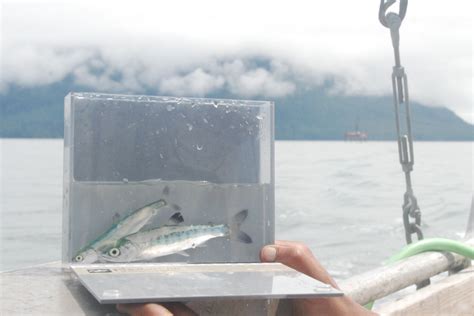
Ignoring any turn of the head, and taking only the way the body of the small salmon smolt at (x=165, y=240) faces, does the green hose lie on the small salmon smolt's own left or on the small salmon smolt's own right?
on the small salmon smolt's own right

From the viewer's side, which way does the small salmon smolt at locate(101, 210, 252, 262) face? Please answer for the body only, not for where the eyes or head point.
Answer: to the viewer's left

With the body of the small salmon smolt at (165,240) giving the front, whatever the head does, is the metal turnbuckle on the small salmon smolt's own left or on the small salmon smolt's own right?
on the small salmon smolt's own right
